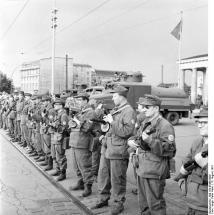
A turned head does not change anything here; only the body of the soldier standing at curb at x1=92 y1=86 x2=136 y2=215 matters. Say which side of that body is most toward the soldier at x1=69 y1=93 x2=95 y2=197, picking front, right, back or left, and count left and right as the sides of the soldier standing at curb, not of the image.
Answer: right

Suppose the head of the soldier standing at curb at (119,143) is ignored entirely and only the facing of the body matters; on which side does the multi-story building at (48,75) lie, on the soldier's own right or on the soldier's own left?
on the soldier's own right

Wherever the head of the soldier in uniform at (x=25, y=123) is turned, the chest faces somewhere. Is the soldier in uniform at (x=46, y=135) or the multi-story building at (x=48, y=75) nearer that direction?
the soldier in uniform

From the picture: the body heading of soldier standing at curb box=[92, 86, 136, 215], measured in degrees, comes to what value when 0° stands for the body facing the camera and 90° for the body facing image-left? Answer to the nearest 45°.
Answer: approximately 45°

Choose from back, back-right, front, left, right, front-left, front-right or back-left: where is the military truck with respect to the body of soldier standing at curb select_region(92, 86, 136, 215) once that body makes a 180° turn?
front-left

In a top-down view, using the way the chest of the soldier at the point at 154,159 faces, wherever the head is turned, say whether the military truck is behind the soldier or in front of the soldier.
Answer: behind

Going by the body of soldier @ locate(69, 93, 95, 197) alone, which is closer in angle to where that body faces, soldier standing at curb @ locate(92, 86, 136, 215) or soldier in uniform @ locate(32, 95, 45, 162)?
the soldier standing at curb

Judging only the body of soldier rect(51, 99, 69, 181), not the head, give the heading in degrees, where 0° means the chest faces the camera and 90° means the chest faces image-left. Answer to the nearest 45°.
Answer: approximately 45°

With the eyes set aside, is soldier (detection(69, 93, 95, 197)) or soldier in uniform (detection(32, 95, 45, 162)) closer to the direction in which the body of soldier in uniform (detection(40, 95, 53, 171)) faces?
the soldier

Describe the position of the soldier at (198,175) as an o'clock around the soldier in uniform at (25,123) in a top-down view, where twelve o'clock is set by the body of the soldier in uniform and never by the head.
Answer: The soldier is roughly at 10 o'clock from the soldier in uniform.

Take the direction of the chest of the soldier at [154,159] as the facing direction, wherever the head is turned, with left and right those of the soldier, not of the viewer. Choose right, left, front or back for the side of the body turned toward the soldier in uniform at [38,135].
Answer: right
